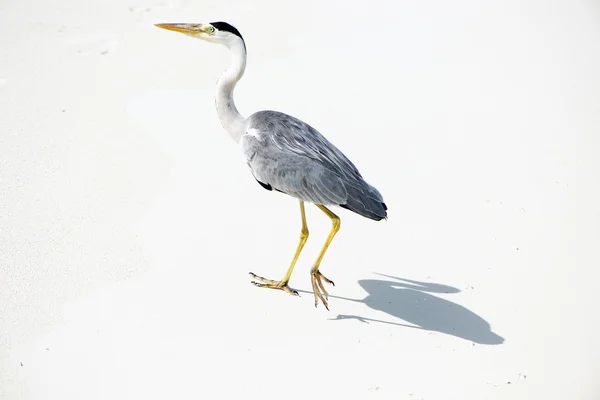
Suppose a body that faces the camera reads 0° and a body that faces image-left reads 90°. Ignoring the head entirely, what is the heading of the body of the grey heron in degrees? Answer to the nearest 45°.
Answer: approximately 90°
